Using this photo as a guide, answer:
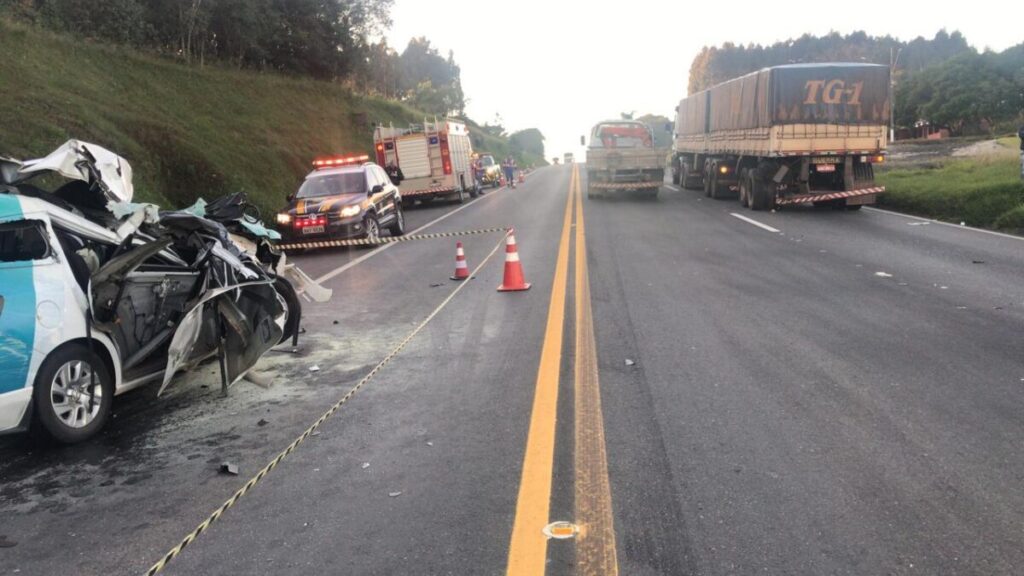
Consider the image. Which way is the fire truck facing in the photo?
away from the camera

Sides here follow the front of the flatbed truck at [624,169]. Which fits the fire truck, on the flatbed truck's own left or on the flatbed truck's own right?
on the flatbed truck's own left

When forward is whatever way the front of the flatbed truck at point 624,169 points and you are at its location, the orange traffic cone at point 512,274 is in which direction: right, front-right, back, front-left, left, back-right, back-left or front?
back

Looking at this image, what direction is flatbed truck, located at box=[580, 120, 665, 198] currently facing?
away from the camera

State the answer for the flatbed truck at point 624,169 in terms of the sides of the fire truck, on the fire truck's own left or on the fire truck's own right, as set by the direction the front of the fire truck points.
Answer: on the fire truck's own right

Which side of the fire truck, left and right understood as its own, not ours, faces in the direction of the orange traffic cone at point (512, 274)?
back
